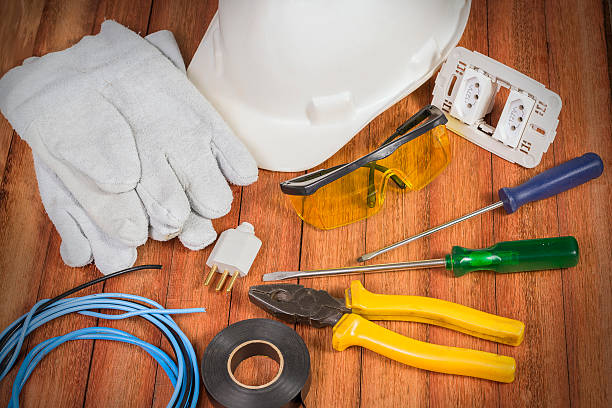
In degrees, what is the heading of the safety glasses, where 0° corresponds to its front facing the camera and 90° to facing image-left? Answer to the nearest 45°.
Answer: approximately 315°

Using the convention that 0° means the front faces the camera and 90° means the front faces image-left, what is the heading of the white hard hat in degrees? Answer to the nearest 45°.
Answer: approximately 45°

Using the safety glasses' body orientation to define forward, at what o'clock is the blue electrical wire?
The blue electrical wire is roughly at 3 o'clock from the safety glasses.

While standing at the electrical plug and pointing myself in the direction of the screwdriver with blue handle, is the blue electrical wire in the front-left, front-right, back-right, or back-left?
back-right
